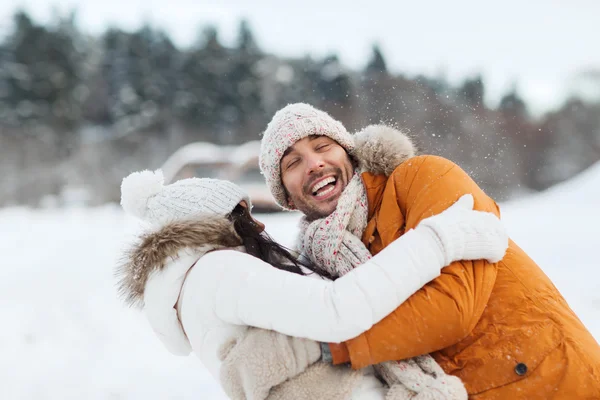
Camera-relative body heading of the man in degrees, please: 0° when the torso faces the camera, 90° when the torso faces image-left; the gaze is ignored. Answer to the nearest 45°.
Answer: approximately 45°

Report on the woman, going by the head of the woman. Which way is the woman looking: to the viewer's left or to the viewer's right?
to the viewer's right
